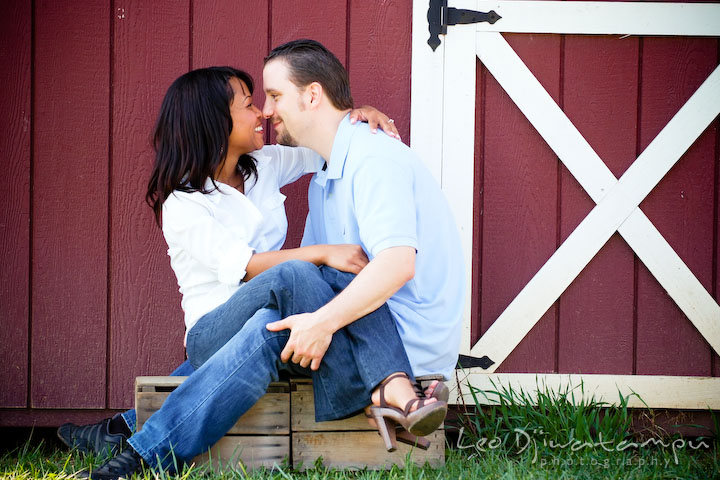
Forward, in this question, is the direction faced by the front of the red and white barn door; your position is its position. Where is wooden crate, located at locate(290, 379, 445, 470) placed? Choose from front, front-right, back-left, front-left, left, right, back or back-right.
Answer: front-right

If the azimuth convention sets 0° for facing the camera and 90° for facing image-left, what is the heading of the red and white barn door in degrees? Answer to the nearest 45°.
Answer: approximately 0°

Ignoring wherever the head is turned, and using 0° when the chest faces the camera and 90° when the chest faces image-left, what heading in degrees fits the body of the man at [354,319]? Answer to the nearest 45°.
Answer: approximately 90°

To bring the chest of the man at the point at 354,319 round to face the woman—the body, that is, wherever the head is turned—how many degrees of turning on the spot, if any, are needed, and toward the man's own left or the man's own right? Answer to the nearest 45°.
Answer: approximately 45° to the man's own right

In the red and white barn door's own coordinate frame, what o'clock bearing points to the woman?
The woman is roughly at 2 o'clock from the red and white barn door.

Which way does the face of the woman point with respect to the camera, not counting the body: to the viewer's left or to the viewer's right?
to the viewer's right

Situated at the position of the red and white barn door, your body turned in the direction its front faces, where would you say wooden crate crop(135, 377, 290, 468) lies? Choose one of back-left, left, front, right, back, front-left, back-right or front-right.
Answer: front-right

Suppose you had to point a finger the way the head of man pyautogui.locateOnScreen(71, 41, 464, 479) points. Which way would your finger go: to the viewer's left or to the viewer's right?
to the viewer's left
